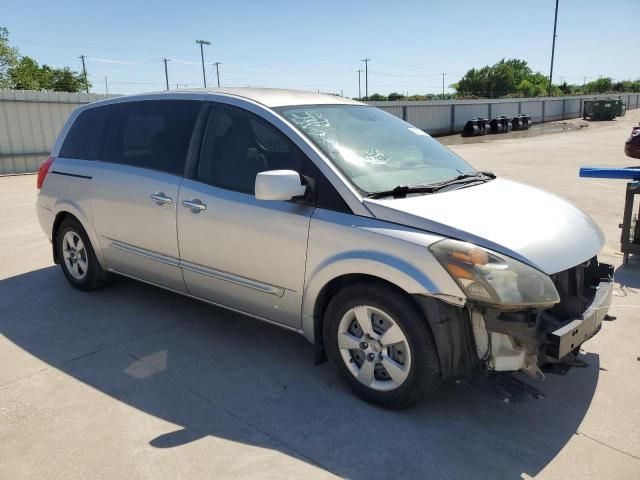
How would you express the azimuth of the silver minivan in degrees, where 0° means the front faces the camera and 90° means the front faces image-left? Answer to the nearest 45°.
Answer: approximately 315°

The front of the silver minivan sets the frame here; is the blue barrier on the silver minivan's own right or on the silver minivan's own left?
on the silver minivan's own left

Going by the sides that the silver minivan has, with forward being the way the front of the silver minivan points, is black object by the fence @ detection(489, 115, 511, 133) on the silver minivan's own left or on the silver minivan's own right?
on the silver minivan's own left

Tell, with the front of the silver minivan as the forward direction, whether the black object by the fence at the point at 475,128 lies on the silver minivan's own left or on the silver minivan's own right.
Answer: on the silver minivan's own left

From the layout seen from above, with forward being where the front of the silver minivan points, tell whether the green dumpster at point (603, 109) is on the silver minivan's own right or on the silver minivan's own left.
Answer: on the silver minivan's own left

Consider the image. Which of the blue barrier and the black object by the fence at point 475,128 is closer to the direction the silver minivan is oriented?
the blue barrier

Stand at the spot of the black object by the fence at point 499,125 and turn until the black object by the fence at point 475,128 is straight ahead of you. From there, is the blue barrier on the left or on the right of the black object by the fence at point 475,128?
left

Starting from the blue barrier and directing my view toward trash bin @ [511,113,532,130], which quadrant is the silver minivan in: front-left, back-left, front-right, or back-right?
back-left

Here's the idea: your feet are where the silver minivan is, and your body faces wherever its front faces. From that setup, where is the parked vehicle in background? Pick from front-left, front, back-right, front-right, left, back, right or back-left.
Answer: left
